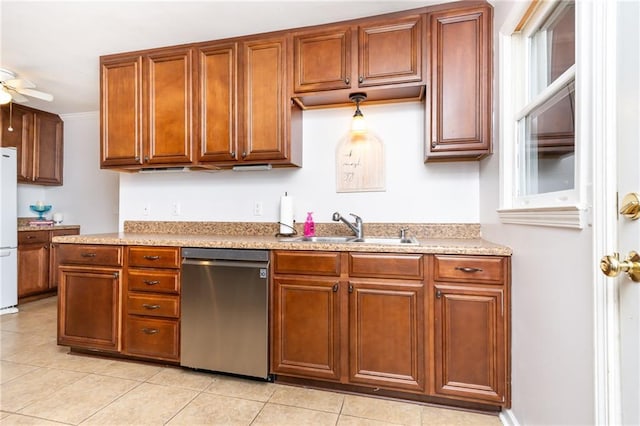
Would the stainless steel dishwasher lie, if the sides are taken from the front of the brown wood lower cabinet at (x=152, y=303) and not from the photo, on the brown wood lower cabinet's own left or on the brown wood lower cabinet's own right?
on the brown wood lower cabinet's own left

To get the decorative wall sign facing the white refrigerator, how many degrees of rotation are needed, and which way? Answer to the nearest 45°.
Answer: approximately 90° to its right

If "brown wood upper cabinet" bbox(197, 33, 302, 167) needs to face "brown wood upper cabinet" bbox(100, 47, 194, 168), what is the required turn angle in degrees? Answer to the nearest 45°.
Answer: approximately 90° to its right

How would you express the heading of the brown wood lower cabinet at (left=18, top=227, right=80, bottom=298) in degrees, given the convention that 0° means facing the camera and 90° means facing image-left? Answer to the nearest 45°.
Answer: approximately 315°

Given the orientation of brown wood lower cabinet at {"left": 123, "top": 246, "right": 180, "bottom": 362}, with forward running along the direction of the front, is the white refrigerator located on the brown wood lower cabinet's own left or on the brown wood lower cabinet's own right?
on the brown wood lower cabinet's own right

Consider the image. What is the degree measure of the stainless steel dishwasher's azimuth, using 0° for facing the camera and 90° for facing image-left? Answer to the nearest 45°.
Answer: approximately 45°

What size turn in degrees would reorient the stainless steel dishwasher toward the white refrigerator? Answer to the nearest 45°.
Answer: approximately 90° to its right

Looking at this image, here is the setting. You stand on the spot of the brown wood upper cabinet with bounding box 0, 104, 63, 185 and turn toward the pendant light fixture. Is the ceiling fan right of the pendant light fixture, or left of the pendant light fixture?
right

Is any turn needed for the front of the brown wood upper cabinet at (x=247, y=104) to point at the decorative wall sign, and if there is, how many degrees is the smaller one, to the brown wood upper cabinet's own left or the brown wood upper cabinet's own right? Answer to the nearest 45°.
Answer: approximately 135° to the brown wood upper cabinet's own left
